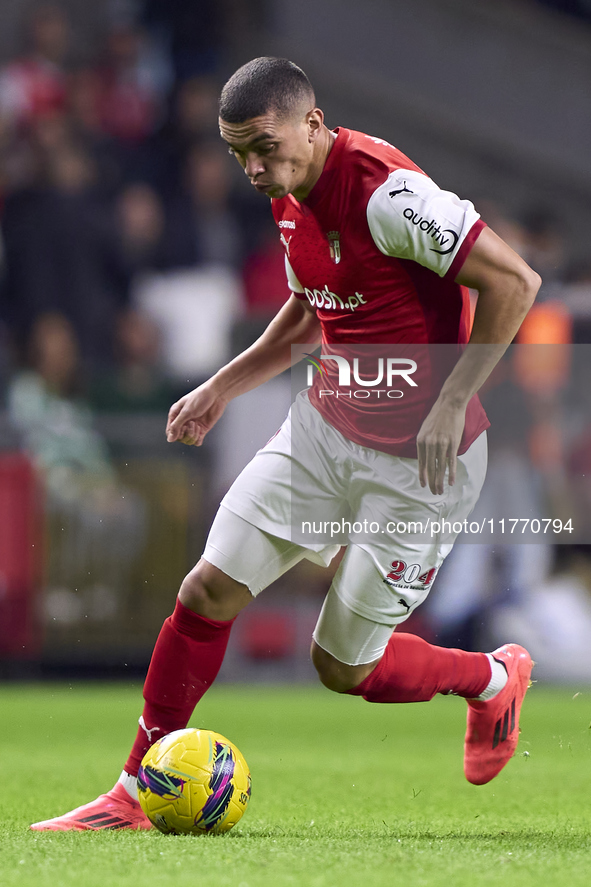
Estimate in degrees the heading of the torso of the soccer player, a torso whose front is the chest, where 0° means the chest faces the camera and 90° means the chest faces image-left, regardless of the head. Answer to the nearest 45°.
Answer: approximately 45°
